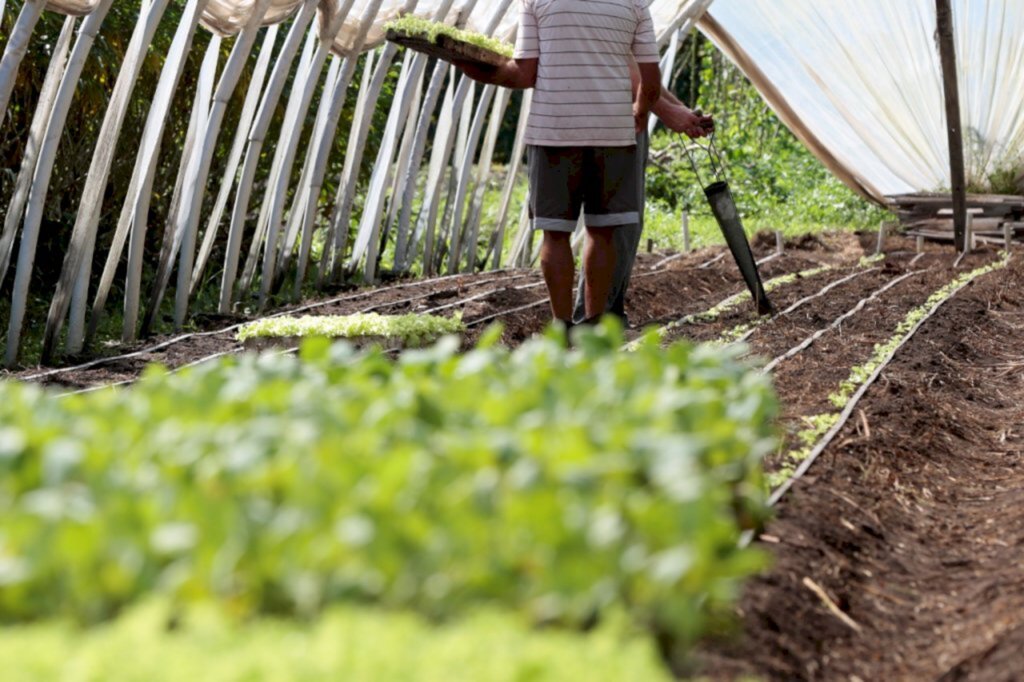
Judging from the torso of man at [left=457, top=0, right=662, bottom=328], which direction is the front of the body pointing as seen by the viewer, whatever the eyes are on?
away from the camera

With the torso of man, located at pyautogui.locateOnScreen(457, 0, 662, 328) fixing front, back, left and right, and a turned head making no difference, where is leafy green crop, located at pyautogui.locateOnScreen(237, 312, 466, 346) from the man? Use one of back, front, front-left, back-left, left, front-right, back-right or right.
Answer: left

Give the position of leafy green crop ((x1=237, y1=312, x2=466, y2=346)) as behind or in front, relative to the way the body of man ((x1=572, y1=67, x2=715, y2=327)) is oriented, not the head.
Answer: behind
